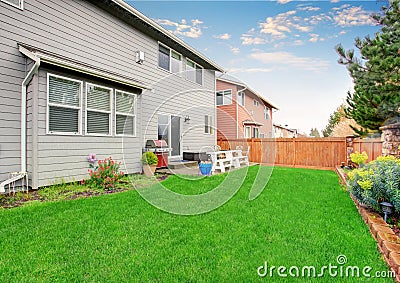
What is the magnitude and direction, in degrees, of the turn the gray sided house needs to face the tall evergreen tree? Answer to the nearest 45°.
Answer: approximately 135° to its right

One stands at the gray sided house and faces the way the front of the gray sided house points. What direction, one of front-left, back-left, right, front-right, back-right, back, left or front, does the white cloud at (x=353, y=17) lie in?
back-right

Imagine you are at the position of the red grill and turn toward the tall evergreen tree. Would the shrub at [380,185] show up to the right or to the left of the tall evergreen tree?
right

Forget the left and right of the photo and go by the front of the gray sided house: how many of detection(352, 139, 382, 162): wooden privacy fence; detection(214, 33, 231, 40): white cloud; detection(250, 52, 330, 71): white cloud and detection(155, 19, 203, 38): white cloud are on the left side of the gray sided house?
0

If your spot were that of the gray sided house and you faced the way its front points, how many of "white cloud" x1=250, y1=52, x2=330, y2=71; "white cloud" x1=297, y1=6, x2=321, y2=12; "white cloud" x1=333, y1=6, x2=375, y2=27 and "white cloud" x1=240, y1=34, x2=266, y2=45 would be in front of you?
0

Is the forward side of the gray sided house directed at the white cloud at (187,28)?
no

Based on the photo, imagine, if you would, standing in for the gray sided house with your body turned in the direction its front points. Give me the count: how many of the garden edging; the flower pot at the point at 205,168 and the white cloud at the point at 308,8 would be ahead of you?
0

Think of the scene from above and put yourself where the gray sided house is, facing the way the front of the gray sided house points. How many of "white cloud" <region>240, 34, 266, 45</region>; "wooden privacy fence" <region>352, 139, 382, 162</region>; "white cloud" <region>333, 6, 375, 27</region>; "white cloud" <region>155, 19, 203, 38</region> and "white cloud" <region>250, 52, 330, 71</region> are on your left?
0

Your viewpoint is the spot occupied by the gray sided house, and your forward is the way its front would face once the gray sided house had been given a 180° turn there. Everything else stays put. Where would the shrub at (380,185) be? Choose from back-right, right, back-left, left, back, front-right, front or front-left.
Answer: front

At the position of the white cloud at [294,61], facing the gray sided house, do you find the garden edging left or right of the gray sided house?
left

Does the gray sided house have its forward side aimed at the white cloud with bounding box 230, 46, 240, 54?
no

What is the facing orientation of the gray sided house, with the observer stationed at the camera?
facing away from the viewer and to the left of the viewer

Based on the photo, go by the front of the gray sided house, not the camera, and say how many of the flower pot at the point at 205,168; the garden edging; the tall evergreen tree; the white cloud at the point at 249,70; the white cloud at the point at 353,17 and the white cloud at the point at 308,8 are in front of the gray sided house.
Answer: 0
